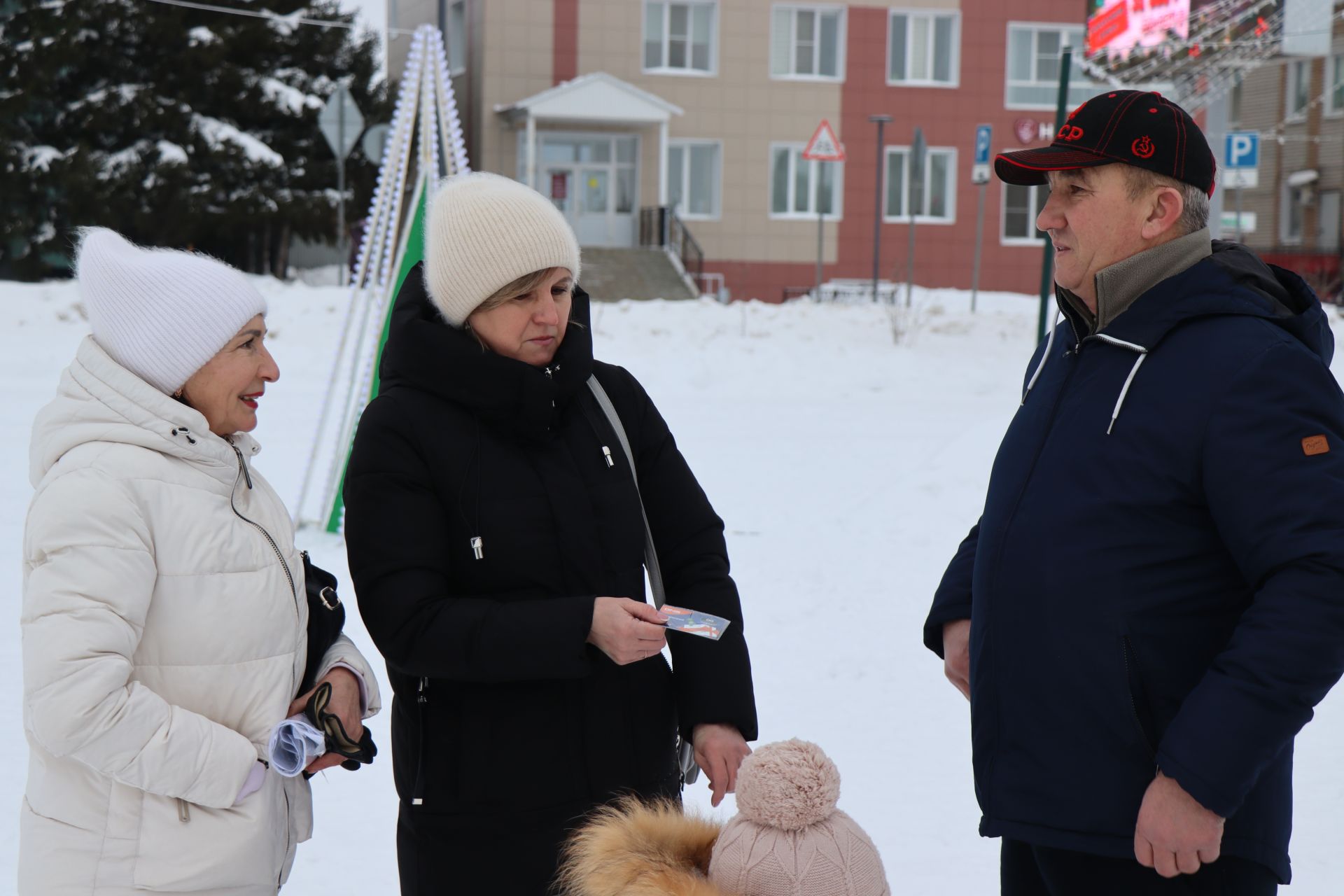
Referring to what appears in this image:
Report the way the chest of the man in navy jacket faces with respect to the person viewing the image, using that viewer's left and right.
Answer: facing the viewer and to the left of the viewer

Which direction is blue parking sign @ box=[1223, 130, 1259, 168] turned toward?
toward the camera

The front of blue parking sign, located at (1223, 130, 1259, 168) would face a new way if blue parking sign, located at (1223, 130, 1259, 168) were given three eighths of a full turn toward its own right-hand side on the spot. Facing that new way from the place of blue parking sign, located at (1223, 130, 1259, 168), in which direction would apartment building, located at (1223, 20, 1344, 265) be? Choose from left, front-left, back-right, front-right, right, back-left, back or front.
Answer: front-right

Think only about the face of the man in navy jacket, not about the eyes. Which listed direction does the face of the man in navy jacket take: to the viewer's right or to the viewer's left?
to the viewer's left

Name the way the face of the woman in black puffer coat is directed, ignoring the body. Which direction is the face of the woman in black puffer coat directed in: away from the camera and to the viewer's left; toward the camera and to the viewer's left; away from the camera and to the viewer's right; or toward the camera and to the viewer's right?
toward the camera and to the viewer's right

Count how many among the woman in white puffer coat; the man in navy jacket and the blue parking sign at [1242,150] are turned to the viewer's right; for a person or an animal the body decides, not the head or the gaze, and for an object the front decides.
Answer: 1

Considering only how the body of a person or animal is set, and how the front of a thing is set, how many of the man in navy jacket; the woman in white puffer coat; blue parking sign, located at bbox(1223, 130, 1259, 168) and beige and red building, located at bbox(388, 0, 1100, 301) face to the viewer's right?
1

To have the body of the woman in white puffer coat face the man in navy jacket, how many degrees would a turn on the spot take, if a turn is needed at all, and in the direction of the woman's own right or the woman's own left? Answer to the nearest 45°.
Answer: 0° — they already face them

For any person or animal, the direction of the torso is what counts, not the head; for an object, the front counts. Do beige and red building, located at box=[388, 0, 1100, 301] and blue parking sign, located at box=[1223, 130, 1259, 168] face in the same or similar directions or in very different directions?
same or similar directions

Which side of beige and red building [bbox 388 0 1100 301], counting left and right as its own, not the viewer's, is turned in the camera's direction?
front

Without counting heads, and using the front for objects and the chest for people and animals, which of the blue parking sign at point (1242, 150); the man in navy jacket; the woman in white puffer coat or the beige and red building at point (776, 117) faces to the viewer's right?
the woman in white puffer coat

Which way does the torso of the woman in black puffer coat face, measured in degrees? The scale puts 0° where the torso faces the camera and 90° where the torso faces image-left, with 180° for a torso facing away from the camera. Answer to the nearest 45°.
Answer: approximately 315°

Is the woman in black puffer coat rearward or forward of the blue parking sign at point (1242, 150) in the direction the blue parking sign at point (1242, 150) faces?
forward

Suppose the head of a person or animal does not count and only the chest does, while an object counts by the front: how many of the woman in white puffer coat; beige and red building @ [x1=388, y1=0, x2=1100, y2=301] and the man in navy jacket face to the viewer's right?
1

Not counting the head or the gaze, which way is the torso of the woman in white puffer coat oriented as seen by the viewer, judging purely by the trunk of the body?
to the viewer's right

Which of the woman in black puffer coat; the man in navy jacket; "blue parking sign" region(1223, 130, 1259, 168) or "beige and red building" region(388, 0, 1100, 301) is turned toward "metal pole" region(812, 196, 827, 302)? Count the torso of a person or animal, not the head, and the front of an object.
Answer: the beige and red building

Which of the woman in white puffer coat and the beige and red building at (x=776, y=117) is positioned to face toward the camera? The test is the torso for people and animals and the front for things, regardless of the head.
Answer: the beige and red building

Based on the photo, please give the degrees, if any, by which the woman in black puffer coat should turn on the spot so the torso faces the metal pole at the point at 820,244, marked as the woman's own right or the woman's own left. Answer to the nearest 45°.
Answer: approximately 135° to the woman's own left

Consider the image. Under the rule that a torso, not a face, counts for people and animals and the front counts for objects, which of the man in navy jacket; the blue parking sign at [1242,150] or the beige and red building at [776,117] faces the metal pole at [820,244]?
the beige and red building
